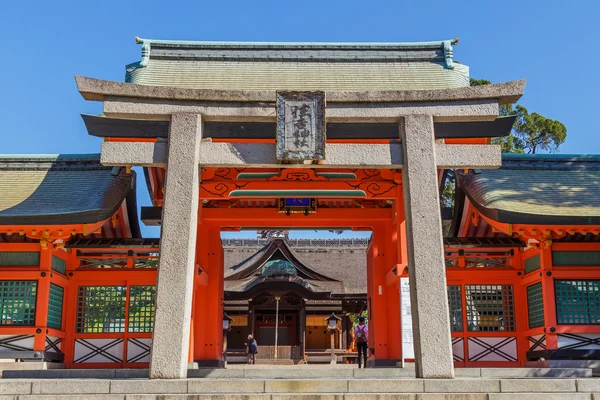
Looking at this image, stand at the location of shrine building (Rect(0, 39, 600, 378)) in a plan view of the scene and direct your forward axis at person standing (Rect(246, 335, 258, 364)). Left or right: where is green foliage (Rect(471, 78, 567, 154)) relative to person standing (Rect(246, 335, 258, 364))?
right

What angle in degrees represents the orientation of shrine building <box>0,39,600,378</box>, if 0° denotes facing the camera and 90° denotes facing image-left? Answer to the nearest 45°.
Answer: approximately 0°

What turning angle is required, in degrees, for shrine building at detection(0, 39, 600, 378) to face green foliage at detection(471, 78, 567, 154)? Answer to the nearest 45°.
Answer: approximately 135° to its left

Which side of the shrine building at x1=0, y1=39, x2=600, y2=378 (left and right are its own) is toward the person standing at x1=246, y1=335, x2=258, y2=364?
back
